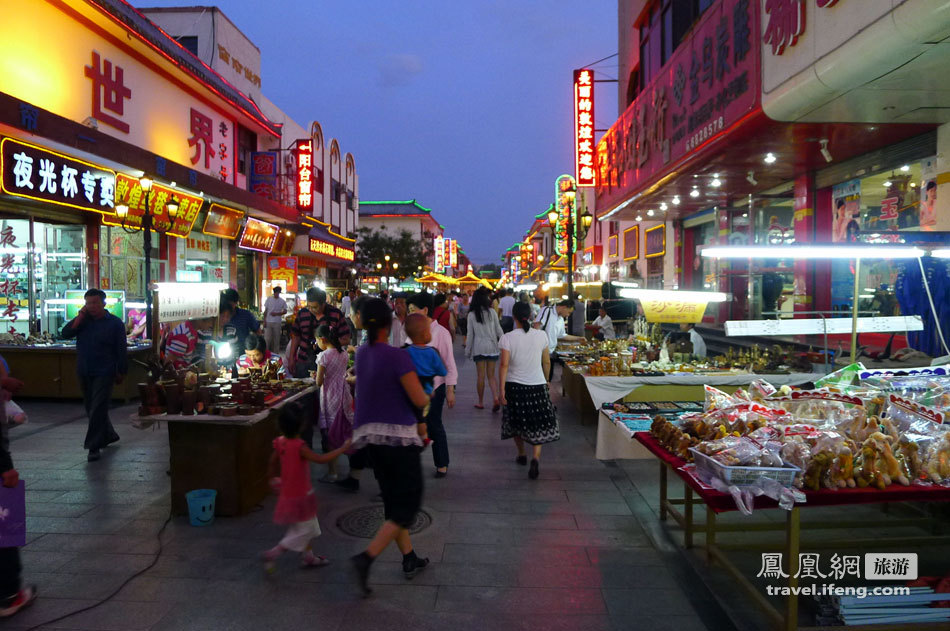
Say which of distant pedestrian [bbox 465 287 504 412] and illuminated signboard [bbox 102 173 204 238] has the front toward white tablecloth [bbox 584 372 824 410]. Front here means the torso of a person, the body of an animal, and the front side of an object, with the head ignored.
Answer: the illuminated signboard

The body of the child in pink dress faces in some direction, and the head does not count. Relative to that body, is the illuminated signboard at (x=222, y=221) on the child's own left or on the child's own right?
on the child's own left

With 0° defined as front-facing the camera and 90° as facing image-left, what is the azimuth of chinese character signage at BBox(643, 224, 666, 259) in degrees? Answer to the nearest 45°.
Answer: approximately 45°

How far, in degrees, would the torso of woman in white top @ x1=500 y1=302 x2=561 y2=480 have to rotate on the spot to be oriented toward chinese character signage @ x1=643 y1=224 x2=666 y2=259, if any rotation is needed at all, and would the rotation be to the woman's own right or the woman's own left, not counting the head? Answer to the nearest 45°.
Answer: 0° — they already face it

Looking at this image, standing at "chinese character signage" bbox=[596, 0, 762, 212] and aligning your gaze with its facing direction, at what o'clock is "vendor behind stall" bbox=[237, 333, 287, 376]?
The vendor behind stall is roughly at 12 o'clock from the chinese character signage.

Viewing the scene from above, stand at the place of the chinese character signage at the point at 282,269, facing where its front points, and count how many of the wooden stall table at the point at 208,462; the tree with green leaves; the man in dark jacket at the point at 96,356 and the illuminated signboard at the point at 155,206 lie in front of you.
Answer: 3

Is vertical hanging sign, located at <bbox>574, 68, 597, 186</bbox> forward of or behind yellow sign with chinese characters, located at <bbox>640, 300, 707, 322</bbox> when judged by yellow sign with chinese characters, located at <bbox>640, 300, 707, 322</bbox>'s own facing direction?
behind

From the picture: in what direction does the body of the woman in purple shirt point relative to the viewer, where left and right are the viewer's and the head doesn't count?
facing away from the viewer and to the right of the viewer

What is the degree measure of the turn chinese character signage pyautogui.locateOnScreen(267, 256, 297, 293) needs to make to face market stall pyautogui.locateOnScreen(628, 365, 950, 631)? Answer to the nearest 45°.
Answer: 0° — it already faces it

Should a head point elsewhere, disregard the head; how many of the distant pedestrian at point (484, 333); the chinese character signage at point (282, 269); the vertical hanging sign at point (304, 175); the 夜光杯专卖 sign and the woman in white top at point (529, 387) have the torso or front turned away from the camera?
2

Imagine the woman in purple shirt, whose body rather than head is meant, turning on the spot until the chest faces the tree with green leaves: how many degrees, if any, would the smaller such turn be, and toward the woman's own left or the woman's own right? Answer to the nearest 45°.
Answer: approximately 45° to the woman's own left

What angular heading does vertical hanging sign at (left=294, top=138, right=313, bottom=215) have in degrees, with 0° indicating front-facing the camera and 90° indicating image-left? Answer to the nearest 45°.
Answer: approximately 0°

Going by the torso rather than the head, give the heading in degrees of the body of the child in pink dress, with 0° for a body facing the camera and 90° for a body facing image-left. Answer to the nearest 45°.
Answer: approximately 225°
